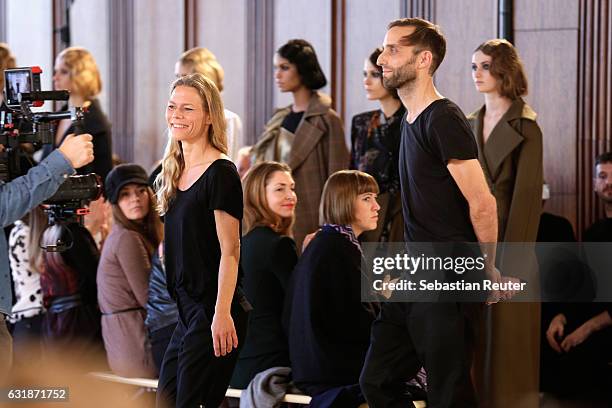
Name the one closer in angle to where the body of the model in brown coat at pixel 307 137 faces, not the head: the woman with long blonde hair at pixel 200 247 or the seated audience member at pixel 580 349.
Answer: the woman with long blonde hair

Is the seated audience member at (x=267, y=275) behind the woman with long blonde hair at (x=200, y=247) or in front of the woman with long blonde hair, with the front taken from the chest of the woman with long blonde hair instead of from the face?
behind

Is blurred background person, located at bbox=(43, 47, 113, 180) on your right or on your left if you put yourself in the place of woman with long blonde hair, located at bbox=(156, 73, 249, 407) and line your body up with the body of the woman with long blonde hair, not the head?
on your right

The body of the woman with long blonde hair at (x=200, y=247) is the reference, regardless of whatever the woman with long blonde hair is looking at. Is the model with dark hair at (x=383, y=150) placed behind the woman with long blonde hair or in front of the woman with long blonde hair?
behind

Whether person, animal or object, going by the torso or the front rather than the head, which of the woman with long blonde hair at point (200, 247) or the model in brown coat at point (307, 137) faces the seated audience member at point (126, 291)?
the model in brown coat

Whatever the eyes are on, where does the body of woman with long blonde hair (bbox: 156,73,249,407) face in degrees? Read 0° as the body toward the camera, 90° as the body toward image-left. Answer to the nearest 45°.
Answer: approximately 45°
